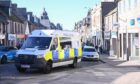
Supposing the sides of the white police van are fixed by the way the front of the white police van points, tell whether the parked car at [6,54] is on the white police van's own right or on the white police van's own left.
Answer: on the white police van's own right

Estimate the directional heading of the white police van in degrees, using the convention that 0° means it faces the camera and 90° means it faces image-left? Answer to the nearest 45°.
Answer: approximately 45°
